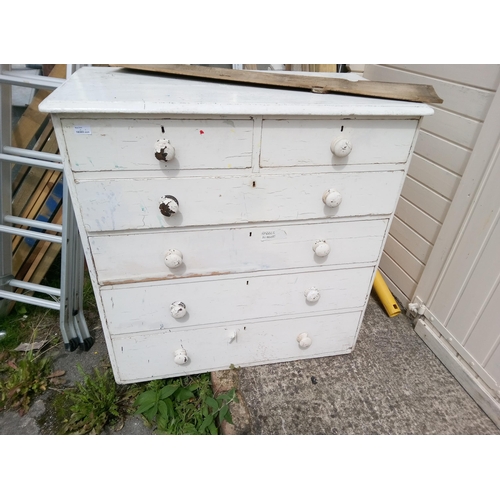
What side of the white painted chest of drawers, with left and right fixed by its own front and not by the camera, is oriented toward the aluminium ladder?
right

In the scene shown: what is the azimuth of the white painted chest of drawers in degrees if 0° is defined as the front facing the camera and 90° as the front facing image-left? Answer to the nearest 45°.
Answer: approximately 0°

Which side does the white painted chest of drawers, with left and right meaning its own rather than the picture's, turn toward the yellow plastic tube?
left

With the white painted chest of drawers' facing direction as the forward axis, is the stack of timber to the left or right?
on its right
